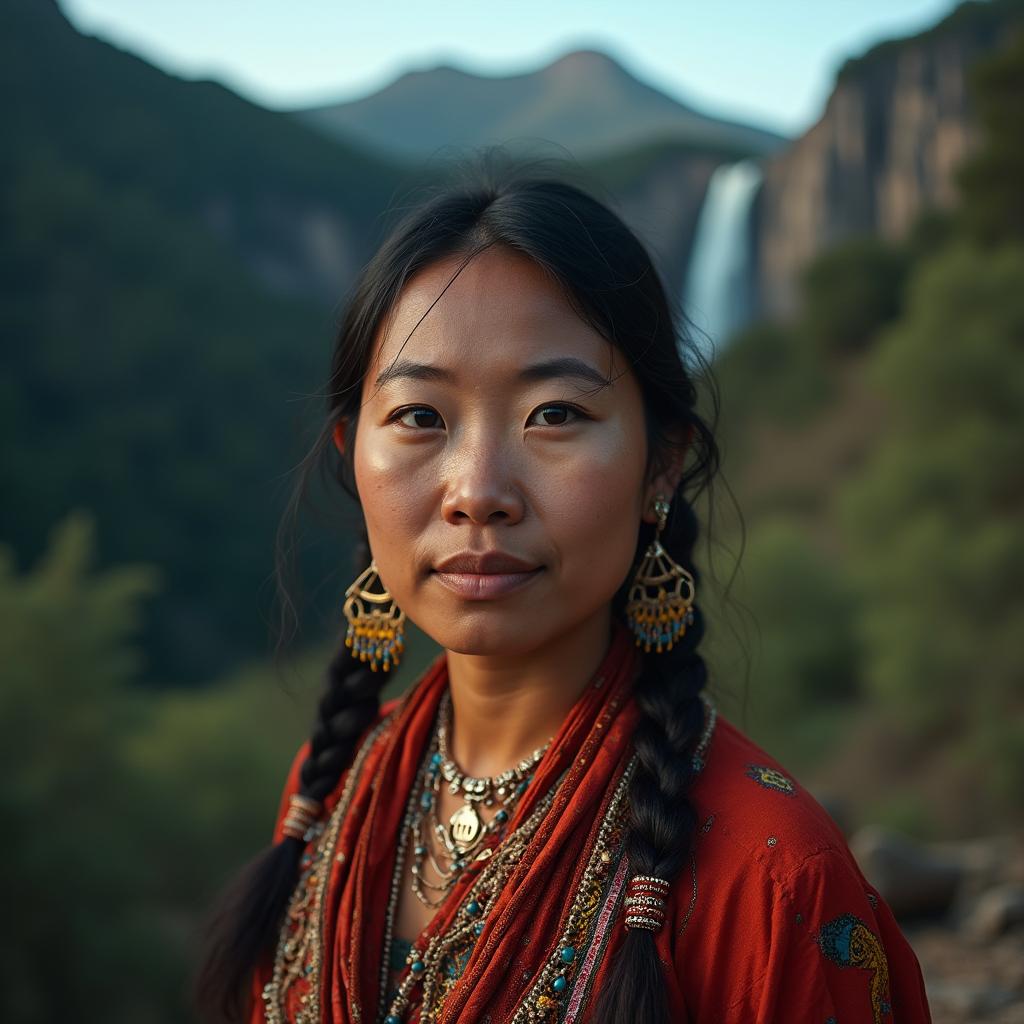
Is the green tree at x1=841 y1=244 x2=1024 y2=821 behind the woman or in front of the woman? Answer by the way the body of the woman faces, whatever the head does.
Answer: behind

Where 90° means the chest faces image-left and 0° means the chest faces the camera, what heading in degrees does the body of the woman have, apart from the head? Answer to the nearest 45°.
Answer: approximately 45°

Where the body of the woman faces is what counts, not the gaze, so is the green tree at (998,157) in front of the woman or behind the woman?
behind
